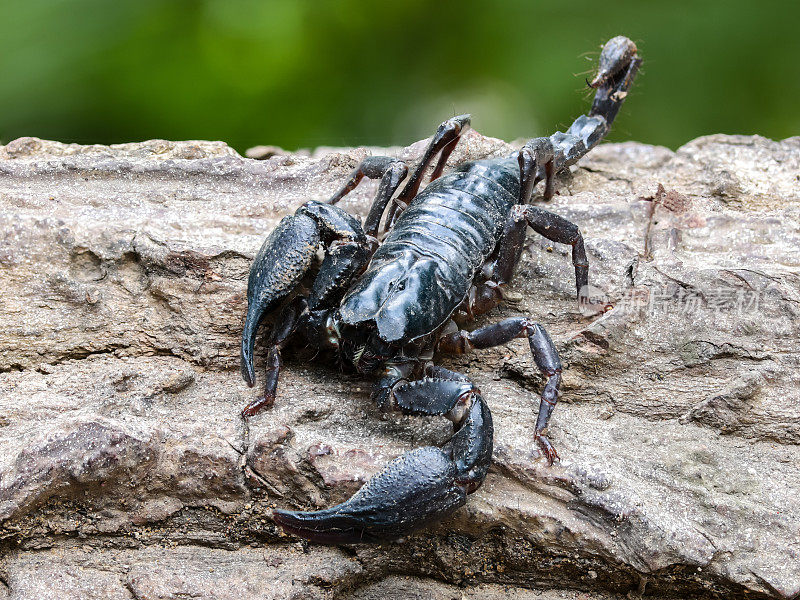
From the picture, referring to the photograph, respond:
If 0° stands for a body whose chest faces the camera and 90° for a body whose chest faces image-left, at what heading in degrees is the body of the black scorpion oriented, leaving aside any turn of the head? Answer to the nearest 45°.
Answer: approximately 45°
